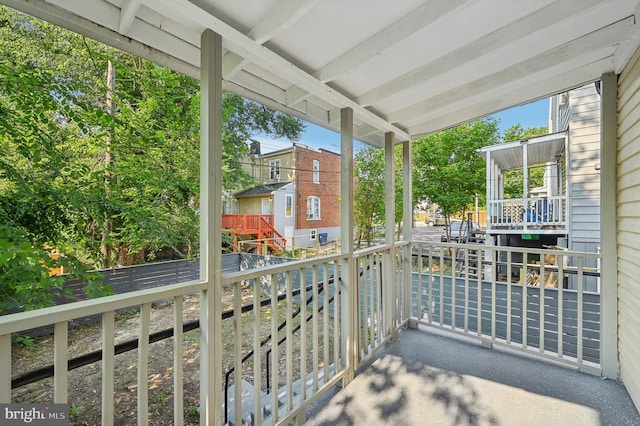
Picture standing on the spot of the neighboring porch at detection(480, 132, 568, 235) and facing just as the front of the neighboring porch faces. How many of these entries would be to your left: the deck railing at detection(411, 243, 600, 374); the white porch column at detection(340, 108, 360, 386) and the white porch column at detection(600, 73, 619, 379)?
3

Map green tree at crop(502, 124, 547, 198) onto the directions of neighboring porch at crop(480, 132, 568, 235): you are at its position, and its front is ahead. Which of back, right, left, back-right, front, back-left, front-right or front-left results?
right

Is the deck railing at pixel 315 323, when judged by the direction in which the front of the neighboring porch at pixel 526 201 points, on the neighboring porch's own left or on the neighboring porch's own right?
on the neighboring porch's own left

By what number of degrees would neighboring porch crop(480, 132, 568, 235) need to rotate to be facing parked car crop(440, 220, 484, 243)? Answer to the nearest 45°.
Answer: approximately 45° to its right

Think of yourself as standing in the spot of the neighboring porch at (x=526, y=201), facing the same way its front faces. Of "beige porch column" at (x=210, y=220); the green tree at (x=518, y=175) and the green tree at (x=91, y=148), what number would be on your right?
1

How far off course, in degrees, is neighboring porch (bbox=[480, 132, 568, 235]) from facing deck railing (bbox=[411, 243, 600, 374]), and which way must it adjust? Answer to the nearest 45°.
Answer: approximately 90° to its left

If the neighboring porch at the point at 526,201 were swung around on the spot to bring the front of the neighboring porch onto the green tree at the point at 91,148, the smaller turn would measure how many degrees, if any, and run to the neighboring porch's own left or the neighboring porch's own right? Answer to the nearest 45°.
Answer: approximately 45° to the neighboring porch's own left

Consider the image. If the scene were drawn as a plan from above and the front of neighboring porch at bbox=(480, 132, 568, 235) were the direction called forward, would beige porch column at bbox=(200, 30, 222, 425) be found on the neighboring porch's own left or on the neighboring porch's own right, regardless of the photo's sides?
on the neighboring porch's own left

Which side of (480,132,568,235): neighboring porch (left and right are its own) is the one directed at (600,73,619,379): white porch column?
left

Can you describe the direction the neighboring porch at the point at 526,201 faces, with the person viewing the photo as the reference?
facing to the left of the viewer

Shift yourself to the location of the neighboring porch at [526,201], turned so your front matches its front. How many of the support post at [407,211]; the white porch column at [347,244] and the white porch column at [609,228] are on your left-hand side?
3
